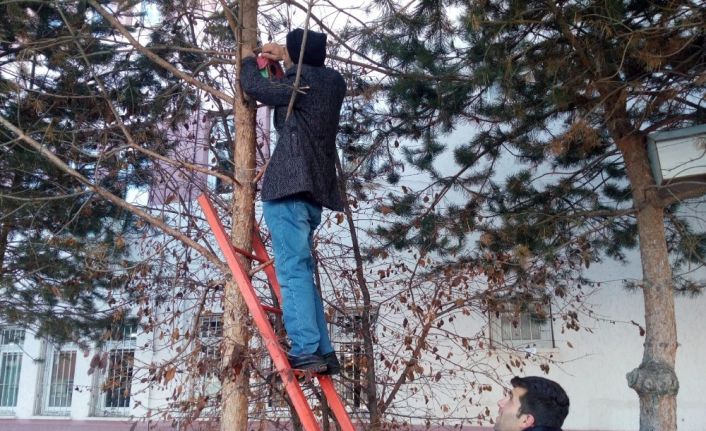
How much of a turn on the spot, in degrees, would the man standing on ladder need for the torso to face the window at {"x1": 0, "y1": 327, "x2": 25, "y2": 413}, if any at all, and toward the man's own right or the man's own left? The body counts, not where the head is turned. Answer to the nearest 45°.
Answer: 0° — they already face it

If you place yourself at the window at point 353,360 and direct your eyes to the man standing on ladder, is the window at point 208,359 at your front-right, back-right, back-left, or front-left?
front-right

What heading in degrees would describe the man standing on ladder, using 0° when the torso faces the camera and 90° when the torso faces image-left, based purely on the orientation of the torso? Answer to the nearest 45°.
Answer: approximately 135°

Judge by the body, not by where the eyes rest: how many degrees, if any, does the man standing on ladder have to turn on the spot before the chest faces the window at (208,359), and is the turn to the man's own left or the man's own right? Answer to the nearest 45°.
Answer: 0° — they already face it

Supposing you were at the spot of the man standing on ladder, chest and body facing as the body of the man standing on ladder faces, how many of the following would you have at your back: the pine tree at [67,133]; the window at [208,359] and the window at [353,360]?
0

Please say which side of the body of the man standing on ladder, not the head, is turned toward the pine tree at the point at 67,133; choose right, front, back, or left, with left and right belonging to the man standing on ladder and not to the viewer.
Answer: front

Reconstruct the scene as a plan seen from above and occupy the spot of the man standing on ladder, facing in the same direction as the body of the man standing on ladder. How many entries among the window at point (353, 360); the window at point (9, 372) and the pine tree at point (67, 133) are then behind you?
0

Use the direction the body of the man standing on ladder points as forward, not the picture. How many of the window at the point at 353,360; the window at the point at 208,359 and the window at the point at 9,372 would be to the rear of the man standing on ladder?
0

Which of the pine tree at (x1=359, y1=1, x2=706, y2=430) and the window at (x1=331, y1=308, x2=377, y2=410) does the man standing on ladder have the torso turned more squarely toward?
the window

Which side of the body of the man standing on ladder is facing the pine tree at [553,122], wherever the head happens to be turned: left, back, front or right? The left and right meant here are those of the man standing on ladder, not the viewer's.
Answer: right
